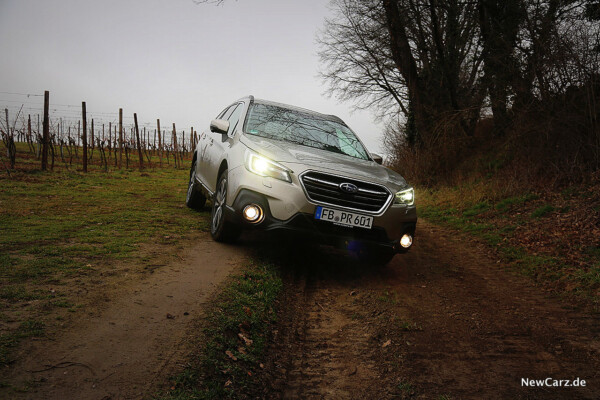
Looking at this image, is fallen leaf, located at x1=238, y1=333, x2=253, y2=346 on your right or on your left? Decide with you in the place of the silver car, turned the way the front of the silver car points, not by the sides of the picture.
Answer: on your right

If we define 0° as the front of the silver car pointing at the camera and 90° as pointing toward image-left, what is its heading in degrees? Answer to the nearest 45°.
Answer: approximately 315°

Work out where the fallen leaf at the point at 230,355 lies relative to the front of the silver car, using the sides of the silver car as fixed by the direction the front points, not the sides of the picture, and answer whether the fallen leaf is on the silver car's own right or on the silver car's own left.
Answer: on the silver car's own right
